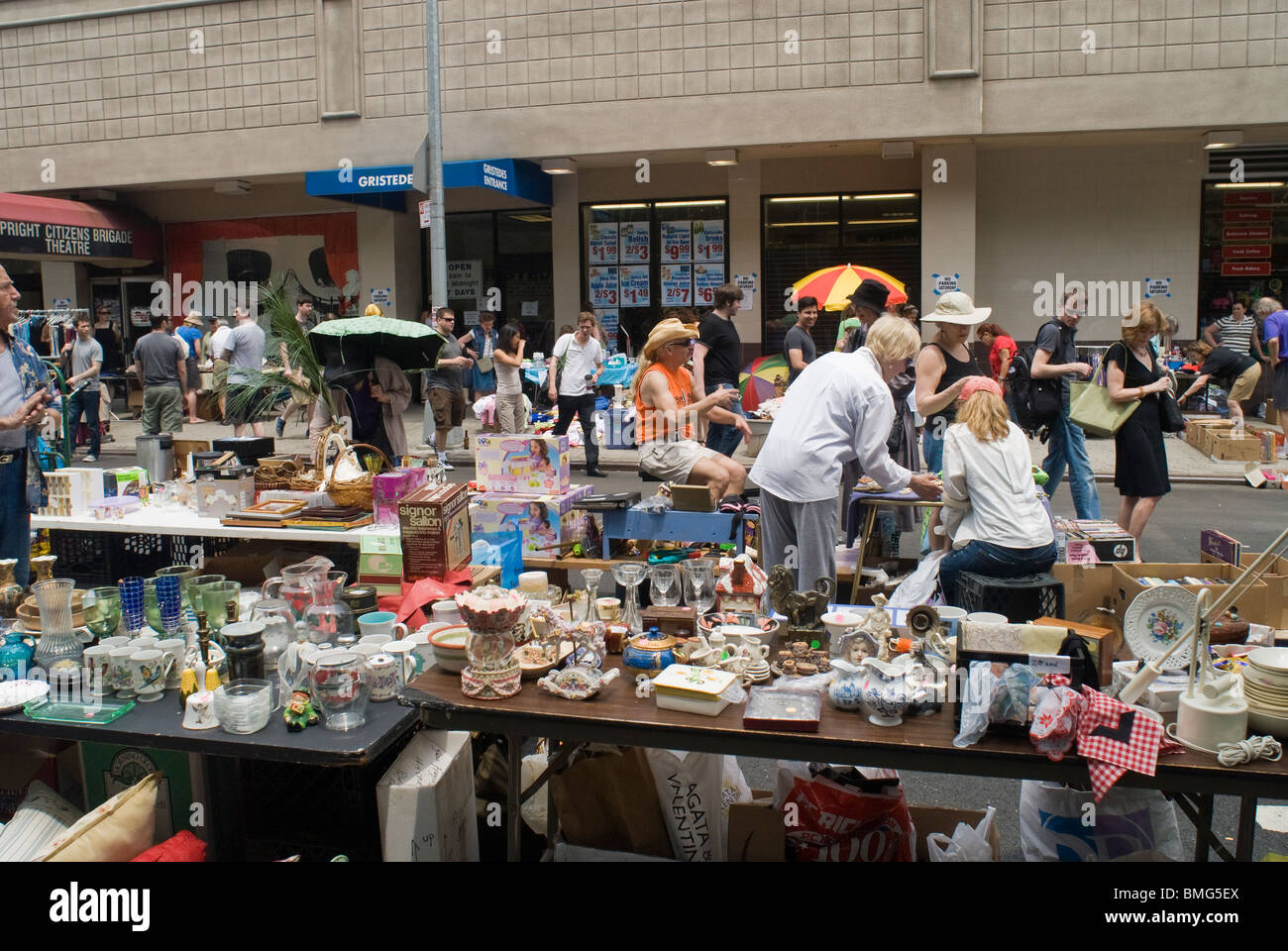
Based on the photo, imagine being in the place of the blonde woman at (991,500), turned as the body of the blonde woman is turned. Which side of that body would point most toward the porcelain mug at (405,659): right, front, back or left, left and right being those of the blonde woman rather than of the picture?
left

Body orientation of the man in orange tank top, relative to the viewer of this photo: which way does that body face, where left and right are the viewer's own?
facing to the right of the viewer

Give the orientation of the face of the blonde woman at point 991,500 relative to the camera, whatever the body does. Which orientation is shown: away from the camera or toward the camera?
away from the camera

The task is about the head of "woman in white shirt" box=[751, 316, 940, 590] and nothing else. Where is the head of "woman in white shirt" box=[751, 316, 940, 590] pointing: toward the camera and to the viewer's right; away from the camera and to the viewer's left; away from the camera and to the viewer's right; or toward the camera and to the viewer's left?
away from the camera and to the viewer's right

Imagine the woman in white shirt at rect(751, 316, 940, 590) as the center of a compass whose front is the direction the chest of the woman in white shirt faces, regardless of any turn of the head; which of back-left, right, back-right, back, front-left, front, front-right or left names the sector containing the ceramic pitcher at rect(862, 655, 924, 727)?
back-right

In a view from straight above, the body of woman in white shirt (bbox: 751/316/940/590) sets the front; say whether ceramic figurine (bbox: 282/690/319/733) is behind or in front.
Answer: behind

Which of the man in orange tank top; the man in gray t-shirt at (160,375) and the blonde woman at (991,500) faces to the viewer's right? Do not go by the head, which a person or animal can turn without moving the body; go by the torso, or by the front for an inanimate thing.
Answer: the man in orange tank top

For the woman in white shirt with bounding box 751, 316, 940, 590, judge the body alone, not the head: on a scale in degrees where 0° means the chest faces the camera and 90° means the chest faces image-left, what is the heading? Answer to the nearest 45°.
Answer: approximately 225°

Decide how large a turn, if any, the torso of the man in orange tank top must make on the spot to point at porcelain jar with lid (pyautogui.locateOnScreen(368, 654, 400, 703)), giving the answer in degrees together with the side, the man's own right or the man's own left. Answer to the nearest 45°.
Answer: approximately 90° to the man's own right
